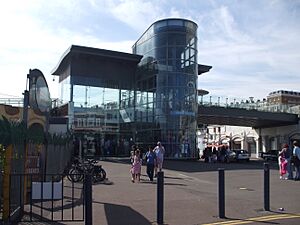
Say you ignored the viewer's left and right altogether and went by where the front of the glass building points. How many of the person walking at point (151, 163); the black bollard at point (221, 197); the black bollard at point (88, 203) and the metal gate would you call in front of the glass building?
4

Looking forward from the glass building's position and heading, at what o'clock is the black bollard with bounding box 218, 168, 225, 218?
The black bollard is roughly at 12 o'clock from the glass building.

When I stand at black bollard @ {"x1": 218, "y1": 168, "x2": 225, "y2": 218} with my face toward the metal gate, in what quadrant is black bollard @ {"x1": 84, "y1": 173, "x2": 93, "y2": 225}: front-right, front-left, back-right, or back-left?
front-left

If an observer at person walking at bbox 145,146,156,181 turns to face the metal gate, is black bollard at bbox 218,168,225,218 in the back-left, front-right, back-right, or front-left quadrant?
front-left

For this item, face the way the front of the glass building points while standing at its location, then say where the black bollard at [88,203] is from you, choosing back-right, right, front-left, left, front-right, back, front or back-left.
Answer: front

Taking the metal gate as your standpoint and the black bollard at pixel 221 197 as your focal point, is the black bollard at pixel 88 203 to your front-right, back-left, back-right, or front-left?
front-right

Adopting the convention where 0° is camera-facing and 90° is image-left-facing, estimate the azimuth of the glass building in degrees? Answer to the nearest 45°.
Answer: approximately 0°

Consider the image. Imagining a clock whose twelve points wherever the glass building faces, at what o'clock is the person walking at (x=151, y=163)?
The person walking is roughly at 12 o'clock from the glass building.

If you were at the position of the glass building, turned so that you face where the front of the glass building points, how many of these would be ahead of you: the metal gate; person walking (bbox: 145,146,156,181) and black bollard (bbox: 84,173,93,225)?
3

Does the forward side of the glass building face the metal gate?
yes

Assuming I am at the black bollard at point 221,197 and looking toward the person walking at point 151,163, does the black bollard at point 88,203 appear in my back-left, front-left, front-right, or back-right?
back-left
